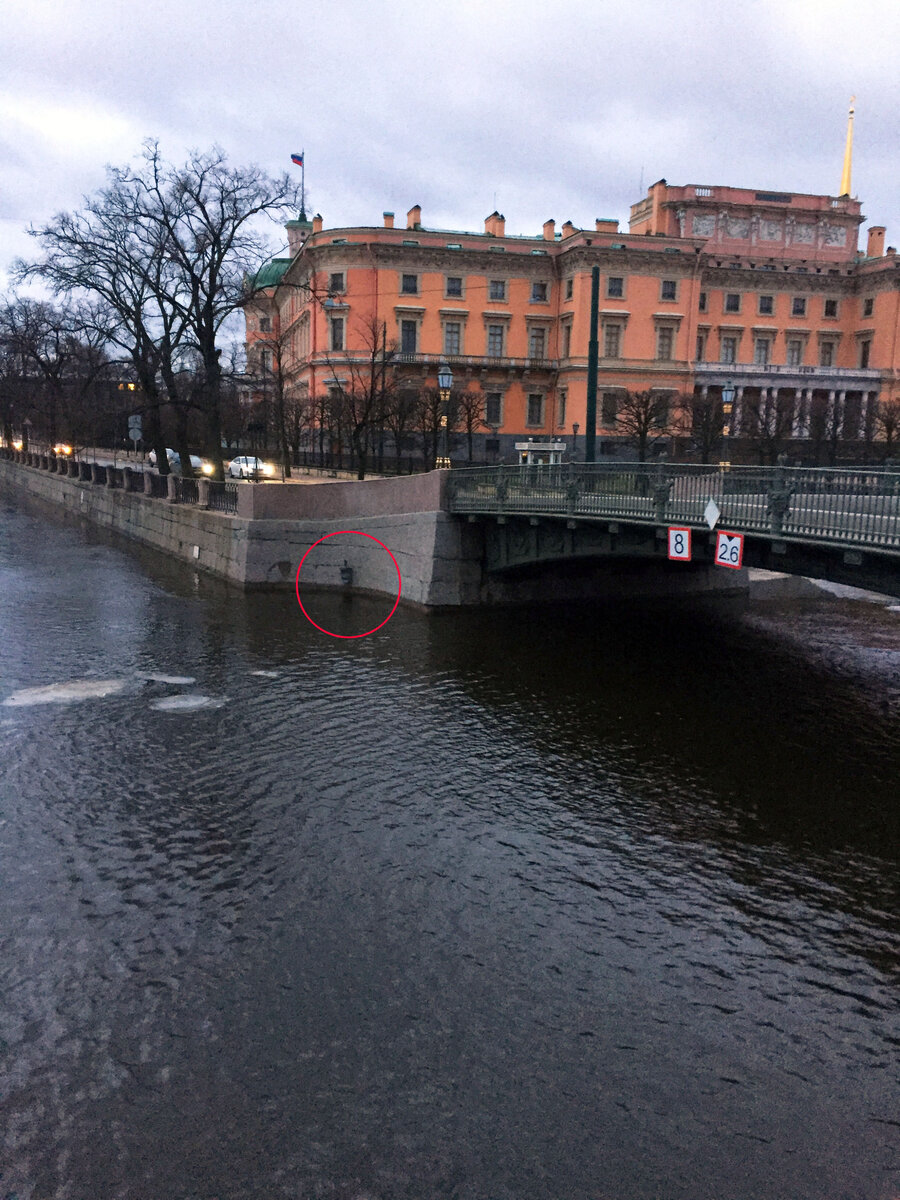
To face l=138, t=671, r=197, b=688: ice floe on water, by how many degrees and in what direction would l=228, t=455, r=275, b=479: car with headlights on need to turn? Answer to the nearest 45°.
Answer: approximately 45° to its right

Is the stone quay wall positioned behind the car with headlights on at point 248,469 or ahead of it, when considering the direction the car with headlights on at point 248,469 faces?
ahead

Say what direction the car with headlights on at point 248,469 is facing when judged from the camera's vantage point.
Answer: facing the viewer and to the right of the viewer

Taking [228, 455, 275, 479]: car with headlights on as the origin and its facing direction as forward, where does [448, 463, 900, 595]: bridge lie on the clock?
The bridge is roughly at 1 o'clock from the car with headlights on.

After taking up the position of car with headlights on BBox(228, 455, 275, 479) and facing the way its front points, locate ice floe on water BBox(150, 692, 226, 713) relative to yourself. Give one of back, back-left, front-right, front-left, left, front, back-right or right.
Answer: front-right

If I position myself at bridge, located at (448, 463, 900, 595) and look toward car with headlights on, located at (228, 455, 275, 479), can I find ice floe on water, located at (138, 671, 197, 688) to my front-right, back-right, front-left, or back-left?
front-left

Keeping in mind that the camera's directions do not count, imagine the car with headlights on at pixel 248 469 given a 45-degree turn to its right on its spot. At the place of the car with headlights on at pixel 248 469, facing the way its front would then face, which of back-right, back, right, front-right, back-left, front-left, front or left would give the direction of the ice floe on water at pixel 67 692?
front
